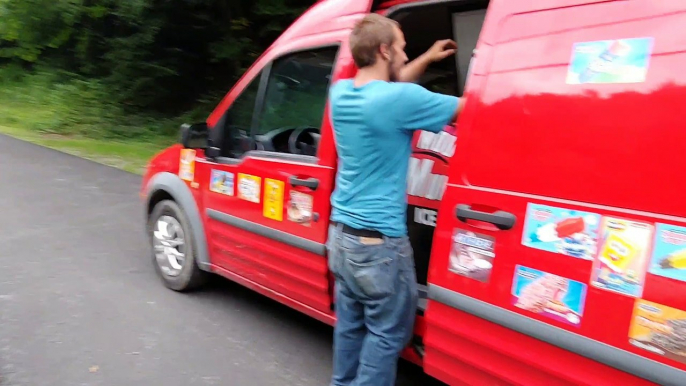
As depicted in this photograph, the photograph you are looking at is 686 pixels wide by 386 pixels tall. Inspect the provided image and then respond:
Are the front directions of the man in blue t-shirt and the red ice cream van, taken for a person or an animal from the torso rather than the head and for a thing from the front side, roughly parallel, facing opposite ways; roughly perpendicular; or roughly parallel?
roughly perpendicular

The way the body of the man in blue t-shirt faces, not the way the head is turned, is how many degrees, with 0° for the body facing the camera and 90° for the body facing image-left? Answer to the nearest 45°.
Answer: approximately 225°

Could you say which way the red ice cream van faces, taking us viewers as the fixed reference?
facing away from the viewer and to the left of the viewer

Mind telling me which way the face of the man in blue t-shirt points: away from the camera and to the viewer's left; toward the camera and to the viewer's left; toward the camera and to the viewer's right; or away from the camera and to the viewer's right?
away from the camera and to the viewer's right
